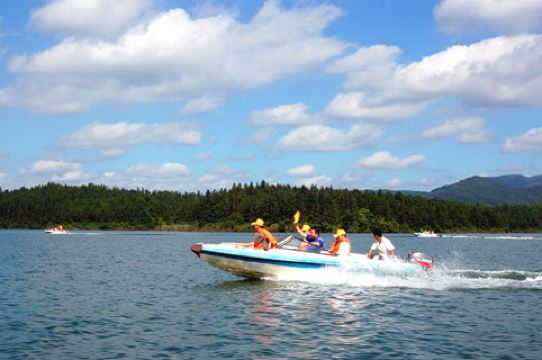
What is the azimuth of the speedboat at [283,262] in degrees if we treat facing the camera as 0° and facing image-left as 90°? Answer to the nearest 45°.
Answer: approximately 90°

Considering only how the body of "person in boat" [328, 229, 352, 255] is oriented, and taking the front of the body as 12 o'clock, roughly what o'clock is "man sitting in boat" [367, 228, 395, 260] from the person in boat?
The man sitting in boat is roughly at 6 o'clock from the person in boat.

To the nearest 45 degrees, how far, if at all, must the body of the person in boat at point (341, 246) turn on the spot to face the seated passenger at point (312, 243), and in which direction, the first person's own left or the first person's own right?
0° — they already face them

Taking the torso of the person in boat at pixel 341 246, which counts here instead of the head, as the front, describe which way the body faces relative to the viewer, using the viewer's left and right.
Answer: facing to the left of the viewer
